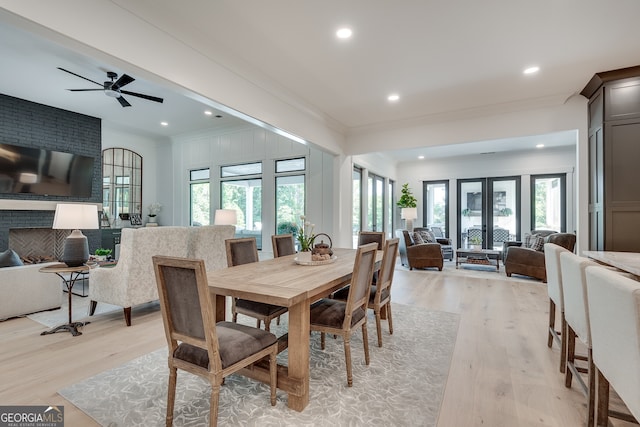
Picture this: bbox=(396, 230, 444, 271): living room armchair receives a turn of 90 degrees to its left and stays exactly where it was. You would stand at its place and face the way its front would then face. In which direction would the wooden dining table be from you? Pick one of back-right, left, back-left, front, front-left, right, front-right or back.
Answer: back

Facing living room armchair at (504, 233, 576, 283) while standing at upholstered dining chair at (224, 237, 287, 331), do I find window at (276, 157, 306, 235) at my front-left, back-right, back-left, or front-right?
front-left

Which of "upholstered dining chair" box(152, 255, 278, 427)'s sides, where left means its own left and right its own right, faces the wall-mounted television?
left

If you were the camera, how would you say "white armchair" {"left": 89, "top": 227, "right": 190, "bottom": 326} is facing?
facing away from the viewer and to the left of the viewer

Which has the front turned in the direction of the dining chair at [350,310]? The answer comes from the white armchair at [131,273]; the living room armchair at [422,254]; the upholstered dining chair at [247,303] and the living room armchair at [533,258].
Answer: the upholstered dining chair

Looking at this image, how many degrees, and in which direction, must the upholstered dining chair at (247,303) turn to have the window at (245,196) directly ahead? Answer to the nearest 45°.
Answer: approximately 135° to its left

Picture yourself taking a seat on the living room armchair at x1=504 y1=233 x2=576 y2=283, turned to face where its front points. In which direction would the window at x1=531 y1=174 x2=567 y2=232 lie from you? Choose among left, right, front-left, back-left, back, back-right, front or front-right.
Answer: front-right

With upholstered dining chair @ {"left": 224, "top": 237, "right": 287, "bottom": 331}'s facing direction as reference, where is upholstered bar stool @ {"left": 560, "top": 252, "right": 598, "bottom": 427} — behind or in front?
in front

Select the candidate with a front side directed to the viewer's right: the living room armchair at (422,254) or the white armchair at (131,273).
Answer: the living room armchair

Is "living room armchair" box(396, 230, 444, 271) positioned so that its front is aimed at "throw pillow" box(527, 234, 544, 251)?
yes
